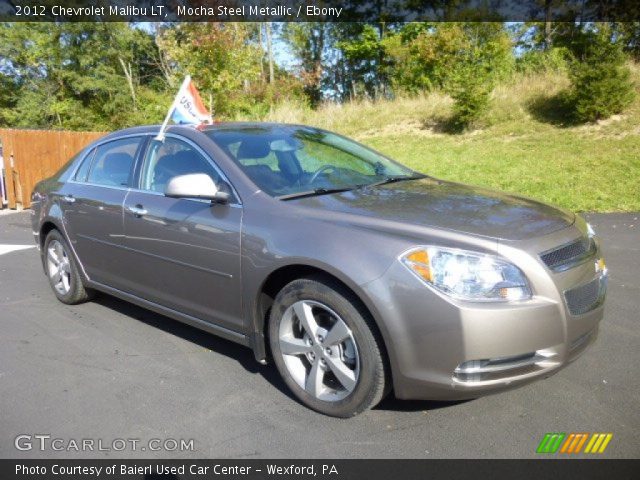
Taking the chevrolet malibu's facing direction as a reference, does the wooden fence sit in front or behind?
behind

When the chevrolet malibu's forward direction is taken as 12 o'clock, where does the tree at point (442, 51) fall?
The tree is roughly at 8 o'clock from the chevrolet malibu.

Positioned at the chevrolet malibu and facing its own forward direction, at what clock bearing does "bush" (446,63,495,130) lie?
The bush is roughly at 8 o'clock from the chevrolet malibu.

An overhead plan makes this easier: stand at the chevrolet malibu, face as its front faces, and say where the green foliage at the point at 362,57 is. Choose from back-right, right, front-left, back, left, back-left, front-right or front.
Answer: back-left

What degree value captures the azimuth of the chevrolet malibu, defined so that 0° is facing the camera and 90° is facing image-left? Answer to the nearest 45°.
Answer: approximately 315°

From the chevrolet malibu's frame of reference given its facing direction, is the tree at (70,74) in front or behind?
behind

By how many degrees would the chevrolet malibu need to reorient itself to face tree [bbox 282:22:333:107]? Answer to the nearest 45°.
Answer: approximately 135° to its left

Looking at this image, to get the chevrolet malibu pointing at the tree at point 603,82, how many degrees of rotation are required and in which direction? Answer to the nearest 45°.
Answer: approximately 90° to its left
